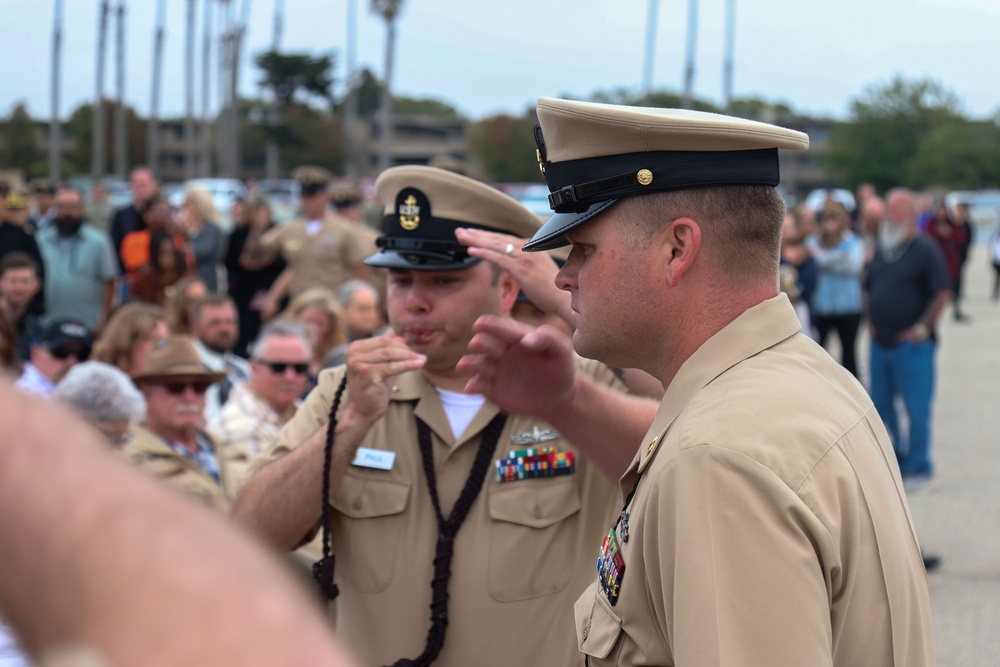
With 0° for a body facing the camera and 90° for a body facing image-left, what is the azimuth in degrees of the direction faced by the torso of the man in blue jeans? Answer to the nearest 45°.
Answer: approximately 45°

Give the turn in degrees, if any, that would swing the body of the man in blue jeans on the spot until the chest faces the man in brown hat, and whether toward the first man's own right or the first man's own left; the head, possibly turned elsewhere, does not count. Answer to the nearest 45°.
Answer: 0° — they already face them
